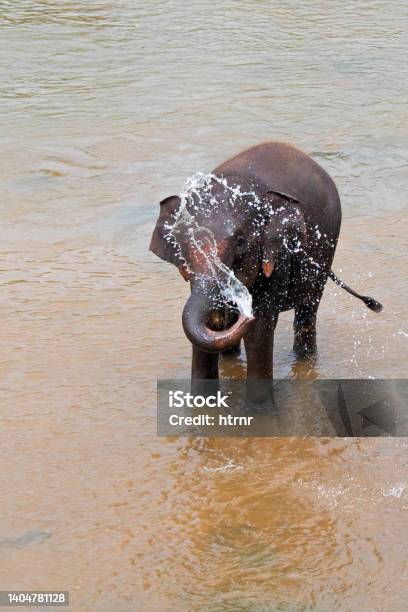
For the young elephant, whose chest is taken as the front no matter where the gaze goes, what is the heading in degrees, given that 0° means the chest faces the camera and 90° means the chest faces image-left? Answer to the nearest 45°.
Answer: approximately 45°
